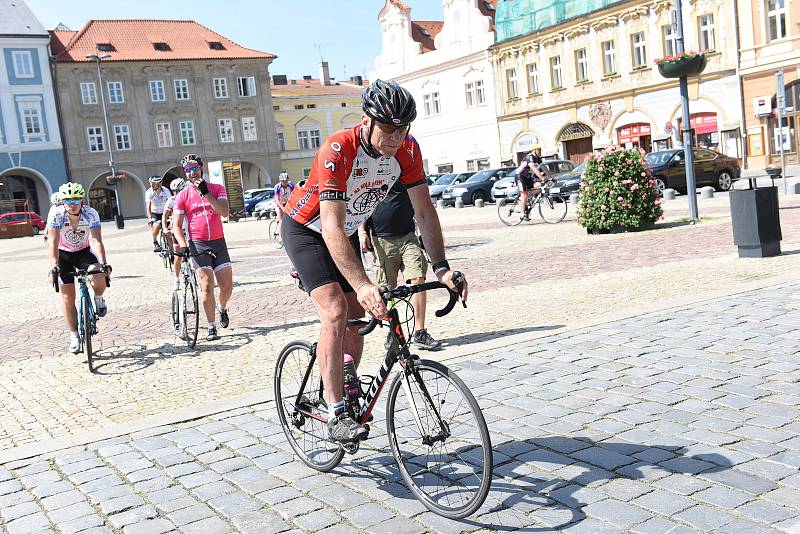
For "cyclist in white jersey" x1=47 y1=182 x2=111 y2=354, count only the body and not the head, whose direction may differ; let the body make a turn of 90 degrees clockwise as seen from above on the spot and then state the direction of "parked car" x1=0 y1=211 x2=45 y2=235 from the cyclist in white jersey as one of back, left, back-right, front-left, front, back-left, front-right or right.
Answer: right

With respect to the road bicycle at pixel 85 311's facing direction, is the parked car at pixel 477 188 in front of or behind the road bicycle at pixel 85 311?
behind

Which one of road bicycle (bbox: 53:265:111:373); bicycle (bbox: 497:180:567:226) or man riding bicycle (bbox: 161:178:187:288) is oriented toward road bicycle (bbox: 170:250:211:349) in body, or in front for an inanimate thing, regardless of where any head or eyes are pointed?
the man riding bicycle

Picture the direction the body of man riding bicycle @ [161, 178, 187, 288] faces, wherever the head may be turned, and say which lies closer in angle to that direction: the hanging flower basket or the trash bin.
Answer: the trash bin

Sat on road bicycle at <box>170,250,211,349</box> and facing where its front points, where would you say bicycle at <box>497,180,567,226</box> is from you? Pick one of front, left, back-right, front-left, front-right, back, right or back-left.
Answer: back-left

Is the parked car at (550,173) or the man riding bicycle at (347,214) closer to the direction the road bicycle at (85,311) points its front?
the man riding bicycle

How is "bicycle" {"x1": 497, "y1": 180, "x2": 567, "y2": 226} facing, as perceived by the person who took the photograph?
facing to the right of the viewer

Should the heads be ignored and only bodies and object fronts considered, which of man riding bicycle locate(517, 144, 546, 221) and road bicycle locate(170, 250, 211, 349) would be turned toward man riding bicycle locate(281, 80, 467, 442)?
the road bicycle

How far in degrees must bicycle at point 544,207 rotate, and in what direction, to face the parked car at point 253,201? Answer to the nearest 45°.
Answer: approximately 135° to its left

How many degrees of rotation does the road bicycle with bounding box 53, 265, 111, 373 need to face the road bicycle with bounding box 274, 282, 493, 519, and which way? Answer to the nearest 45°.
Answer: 0° — it already faces it

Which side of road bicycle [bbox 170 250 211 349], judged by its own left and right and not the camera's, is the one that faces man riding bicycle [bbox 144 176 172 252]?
back

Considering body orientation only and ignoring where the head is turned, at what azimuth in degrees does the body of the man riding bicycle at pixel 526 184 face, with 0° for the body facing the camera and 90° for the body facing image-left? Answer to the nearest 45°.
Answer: approximately 270°

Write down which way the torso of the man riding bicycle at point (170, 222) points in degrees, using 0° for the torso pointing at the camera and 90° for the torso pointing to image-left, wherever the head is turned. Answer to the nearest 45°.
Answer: approximately 0°

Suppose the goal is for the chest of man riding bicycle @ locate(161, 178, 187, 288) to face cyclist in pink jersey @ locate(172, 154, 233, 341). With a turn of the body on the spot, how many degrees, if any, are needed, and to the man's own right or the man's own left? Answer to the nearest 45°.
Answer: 0° — they already face them

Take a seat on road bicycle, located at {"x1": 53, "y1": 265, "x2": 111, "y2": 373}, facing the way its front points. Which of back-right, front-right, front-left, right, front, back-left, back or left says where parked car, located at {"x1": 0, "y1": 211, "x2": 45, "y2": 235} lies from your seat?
back
